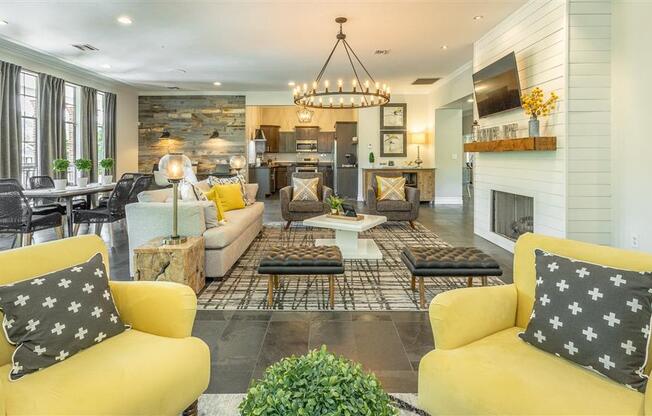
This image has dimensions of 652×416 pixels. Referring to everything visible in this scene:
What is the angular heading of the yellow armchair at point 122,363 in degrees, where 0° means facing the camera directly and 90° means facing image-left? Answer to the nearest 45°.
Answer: approximately 315°

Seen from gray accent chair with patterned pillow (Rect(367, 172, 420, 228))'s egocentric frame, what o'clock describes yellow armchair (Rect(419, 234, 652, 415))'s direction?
The yellow armchair is roughly at 12 o'clock from the gray accent chair with patterned pillow.

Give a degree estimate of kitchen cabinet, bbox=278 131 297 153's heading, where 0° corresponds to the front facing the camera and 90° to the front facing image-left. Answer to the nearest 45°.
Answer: approximately 0°

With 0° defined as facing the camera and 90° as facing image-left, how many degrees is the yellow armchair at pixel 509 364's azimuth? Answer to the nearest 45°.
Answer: approximately 45°

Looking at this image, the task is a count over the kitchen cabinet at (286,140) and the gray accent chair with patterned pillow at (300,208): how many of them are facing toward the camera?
2

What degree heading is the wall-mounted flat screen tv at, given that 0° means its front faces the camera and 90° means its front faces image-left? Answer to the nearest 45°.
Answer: approximately 45°
